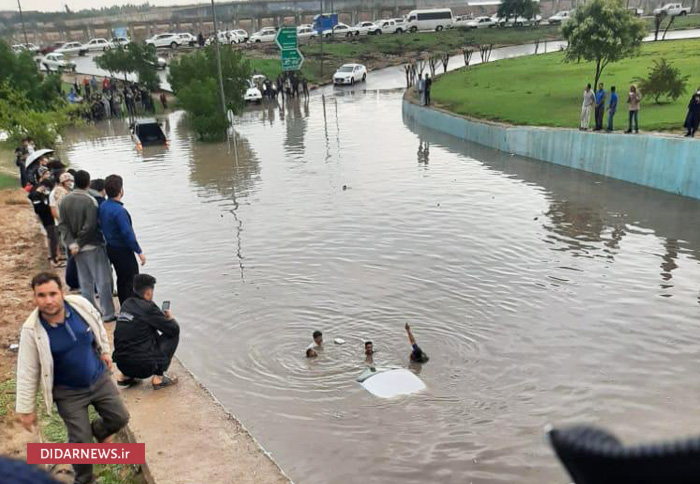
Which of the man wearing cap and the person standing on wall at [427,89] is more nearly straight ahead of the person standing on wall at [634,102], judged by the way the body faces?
the man wearing cap

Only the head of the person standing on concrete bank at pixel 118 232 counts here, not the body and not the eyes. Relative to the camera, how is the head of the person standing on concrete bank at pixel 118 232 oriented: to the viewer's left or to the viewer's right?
to the viewer's right

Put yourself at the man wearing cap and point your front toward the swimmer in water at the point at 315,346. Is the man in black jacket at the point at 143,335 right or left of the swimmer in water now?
right

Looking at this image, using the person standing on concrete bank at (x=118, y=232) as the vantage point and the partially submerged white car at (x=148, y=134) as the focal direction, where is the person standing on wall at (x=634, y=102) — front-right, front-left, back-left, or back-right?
front-right

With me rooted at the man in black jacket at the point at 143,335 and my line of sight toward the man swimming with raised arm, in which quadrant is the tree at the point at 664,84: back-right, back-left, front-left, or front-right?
front-left

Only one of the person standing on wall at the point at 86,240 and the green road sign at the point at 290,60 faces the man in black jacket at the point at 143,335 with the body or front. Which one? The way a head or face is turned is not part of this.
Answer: the green road sign

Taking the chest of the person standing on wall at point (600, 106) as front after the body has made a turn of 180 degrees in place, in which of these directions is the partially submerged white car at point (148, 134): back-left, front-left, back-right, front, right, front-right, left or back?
back-left

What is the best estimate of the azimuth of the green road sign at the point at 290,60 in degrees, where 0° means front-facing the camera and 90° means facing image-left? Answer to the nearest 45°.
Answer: approximately 0°

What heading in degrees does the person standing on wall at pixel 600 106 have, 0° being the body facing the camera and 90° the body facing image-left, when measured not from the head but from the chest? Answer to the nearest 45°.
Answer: approximately 45°

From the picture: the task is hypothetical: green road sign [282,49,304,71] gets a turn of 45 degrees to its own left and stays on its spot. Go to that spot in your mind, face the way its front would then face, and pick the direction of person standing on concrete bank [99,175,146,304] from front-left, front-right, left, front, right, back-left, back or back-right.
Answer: front-right

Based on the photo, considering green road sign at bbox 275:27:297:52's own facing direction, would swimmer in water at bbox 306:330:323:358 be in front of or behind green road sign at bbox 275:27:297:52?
in front

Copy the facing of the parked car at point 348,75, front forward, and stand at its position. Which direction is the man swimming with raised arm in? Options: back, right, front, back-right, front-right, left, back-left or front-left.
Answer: front-left

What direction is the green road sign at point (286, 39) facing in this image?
toward the camera

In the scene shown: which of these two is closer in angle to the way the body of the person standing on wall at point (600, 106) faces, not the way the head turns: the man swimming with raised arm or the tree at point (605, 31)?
the man swimming with raised arm

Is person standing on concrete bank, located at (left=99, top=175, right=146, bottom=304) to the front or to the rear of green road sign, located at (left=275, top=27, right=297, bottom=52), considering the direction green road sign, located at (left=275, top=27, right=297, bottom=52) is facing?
to the front

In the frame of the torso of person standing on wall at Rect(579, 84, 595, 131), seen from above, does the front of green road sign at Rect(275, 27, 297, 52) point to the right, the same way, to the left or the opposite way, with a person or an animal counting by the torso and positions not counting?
to the left

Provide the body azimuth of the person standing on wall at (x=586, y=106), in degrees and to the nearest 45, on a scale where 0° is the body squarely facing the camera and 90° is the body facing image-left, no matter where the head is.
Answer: approximately 45°
